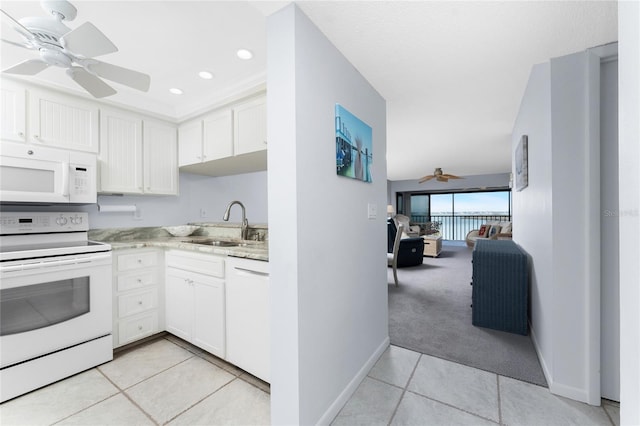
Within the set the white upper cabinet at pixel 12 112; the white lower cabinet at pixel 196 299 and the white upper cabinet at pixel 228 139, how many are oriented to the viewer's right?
0

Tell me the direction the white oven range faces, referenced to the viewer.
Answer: facing the viewer and to the right of the viewer

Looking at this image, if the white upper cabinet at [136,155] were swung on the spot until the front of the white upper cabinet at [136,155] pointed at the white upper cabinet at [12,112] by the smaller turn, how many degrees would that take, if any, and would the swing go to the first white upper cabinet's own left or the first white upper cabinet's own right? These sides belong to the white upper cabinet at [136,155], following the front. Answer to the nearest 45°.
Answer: approximately 135° to the first white upper cabinet's own right

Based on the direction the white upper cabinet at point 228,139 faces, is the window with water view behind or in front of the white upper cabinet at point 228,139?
behind

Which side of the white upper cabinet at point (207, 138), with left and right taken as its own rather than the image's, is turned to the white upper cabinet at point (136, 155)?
right

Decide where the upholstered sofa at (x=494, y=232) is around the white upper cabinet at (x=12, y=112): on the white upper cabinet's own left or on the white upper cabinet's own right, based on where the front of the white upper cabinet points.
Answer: on the white upper cabinet's own left

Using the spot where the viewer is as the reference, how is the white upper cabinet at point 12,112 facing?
facing the viewer
